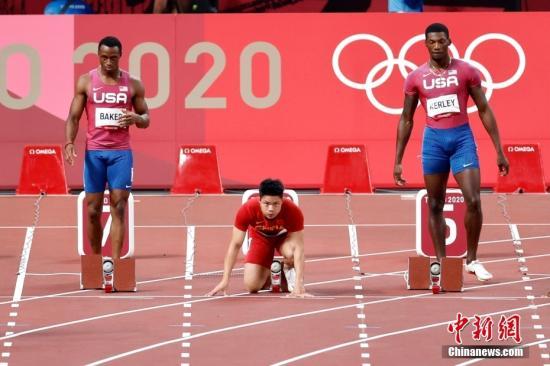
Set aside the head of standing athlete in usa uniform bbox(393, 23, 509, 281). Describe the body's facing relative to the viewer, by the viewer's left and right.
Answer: facing the viewer

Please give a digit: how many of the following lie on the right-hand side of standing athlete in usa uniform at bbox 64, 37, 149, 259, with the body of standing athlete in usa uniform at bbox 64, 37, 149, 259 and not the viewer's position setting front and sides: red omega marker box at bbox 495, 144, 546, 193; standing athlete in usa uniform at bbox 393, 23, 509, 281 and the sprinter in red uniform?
0

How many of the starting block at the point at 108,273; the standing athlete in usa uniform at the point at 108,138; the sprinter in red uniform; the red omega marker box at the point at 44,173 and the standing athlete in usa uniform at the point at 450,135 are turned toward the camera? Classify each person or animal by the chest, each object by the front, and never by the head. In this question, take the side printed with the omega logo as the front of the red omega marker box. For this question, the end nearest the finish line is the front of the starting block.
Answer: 5

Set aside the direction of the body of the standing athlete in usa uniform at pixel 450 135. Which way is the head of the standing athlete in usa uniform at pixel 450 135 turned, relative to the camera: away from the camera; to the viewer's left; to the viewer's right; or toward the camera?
toward the camera

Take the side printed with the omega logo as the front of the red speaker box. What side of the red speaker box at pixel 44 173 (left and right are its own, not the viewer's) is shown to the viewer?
front

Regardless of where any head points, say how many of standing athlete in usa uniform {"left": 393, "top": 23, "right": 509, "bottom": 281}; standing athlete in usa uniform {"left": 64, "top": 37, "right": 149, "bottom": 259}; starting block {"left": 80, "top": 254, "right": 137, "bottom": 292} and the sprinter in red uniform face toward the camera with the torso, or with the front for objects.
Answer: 4

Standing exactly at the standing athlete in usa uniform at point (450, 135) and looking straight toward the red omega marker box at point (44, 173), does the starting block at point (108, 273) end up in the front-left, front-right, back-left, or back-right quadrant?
front-left

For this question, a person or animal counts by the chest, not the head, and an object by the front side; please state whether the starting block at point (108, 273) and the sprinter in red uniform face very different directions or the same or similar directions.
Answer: same or similar directions

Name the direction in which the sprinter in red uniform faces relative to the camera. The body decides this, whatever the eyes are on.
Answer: toward the camera

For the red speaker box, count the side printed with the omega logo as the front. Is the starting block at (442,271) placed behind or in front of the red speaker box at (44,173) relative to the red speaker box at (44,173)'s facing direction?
in front
